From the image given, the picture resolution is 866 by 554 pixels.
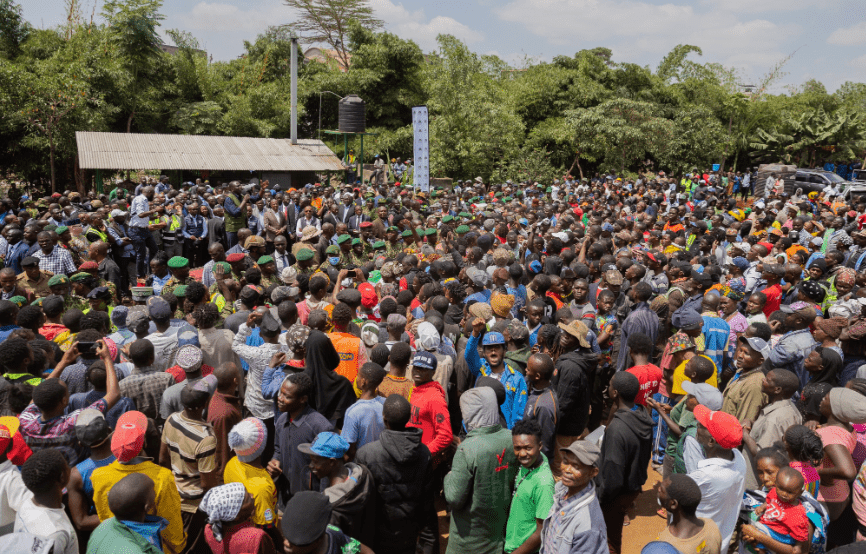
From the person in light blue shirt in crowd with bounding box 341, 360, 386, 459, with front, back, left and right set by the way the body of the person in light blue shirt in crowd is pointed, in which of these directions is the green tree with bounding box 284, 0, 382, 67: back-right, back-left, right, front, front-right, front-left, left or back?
front-right

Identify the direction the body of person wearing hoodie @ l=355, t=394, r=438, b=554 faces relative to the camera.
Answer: away from the camera

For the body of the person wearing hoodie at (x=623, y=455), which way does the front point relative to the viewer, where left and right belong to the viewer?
facing away from the viewer and to the left of the viewer

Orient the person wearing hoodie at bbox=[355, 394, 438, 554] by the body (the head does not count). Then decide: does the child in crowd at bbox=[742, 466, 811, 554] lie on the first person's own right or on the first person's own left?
on the first person's own right

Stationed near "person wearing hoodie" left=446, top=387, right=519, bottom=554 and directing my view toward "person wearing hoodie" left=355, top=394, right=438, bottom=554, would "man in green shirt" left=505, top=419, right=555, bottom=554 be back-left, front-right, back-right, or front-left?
back-left
